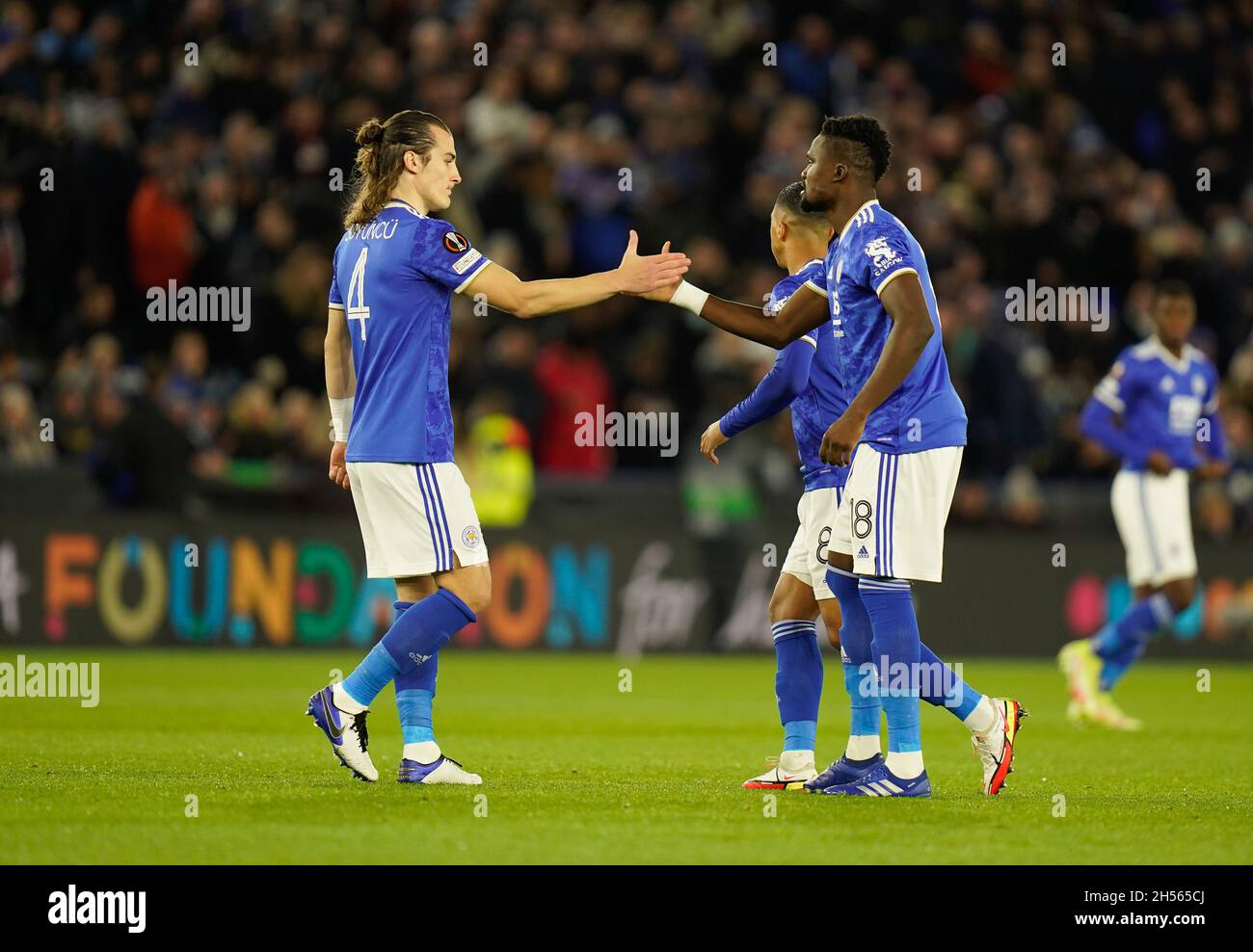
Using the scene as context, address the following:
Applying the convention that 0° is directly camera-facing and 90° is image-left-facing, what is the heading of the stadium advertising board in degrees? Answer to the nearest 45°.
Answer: approximately 0°
